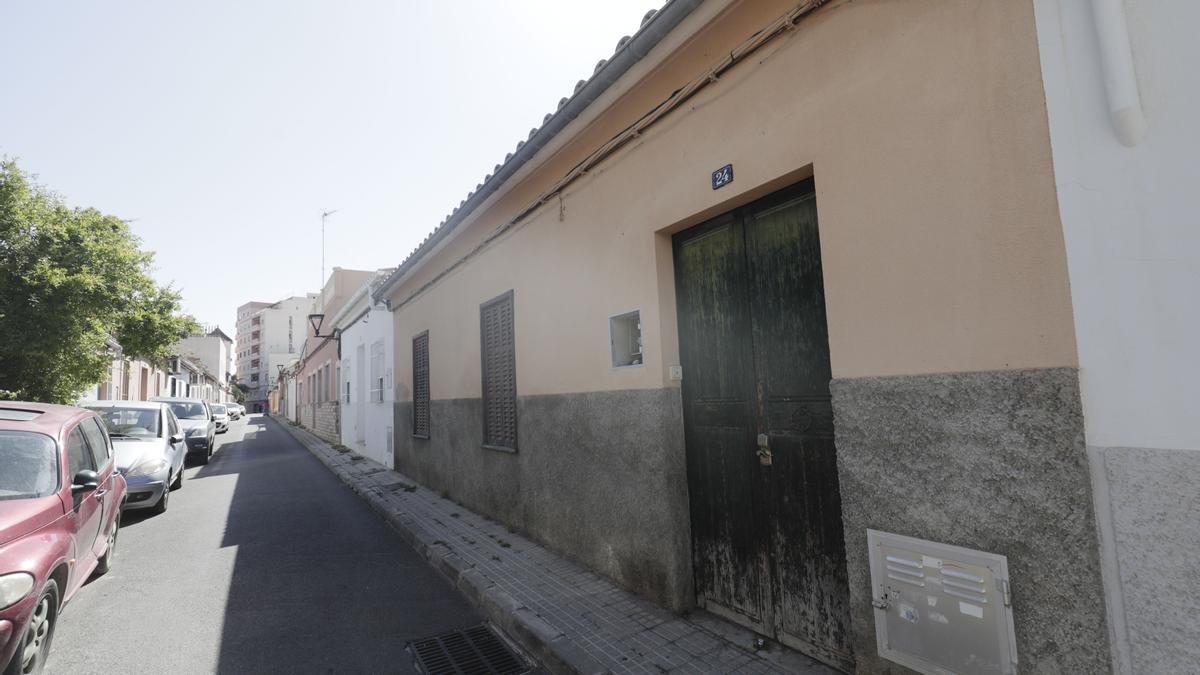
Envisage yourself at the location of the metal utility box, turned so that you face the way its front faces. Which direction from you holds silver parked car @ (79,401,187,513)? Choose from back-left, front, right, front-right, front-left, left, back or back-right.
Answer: front-right

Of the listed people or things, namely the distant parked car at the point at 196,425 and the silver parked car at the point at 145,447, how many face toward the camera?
2

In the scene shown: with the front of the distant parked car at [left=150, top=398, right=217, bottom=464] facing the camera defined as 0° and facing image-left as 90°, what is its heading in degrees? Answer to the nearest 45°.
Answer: approximately 0°

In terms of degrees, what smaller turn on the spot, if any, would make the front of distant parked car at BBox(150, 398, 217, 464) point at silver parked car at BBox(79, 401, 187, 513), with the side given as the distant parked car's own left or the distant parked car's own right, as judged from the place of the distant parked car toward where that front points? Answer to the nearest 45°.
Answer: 0° — it already faces it

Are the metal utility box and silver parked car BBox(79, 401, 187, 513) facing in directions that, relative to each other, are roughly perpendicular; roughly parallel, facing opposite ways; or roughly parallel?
roughly perpendicular

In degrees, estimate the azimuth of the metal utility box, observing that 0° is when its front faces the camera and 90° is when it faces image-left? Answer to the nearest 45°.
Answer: approximately 45°

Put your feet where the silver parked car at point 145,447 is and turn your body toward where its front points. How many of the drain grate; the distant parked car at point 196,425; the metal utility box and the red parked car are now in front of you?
3

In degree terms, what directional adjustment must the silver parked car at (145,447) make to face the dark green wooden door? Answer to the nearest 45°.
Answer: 0° — it already faces it
